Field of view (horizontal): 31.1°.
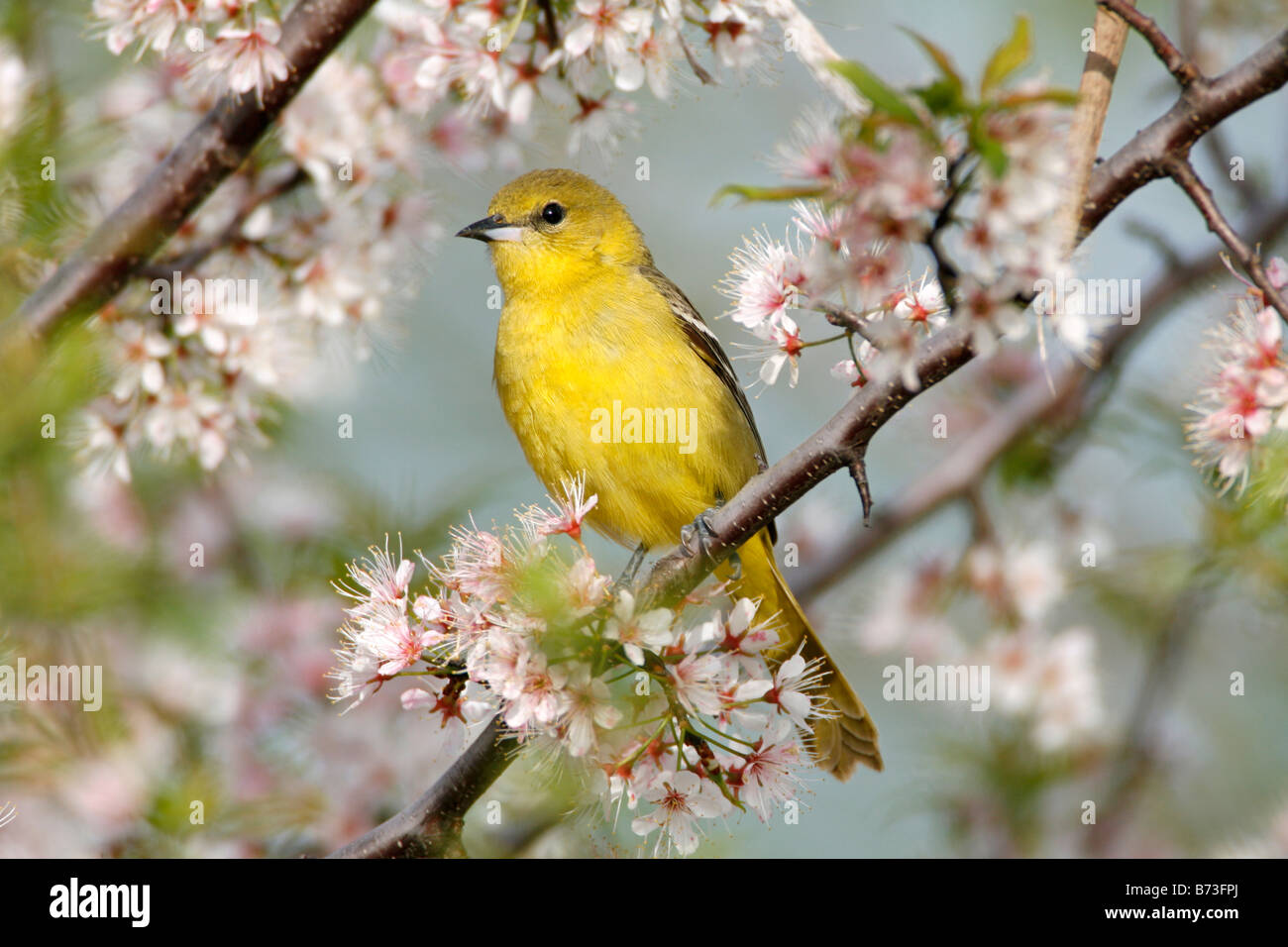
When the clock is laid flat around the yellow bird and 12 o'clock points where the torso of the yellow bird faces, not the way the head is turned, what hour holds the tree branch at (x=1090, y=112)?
The tree branch is roughly at 8 o'clock from the yellow bird.

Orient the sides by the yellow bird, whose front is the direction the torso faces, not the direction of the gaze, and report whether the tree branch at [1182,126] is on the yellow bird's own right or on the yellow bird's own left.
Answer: on the yellow bird's own left

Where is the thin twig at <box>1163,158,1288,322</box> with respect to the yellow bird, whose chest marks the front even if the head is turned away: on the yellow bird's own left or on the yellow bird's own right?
on the yellow bird's own left

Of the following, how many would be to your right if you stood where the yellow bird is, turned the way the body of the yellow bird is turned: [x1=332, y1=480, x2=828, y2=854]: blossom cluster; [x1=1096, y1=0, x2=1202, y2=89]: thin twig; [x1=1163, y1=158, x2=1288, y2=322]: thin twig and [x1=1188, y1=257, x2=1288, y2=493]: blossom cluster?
0

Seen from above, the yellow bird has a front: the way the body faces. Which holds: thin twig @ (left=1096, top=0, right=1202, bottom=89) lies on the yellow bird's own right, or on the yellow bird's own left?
on the yellow bird's own left

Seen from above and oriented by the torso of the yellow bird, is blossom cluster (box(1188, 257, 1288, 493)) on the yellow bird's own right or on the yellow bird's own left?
on the yellow bird's own left

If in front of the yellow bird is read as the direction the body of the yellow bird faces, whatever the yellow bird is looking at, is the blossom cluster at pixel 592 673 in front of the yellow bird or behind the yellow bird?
in front

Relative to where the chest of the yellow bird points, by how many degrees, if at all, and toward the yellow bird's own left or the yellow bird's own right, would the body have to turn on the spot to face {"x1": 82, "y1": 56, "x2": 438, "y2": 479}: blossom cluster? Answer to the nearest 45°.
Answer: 0° — it already faces it

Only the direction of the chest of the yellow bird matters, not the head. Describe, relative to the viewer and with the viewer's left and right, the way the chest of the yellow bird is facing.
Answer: facing the viewer and to the left of the viewer
